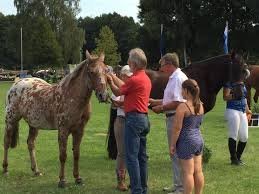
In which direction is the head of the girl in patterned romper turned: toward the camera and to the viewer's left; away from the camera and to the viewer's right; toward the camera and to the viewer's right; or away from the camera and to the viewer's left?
away from the camera and to the viewer's left

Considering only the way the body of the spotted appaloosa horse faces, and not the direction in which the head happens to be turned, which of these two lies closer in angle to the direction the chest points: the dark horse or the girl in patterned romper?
the girl in patterned romper

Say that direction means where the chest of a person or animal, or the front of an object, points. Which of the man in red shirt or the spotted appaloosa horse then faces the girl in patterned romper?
the spotted appaloosa horse

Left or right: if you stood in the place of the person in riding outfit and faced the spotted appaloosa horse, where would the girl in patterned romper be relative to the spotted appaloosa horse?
left

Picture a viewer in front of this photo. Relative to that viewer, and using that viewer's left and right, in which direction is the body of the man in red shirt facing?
facing away from the viewer and to the left of the viewer

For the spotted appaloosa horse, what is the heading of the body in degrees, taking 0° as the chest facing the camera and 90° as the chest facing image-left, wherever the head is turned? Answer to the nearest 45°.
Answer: approximately 315°

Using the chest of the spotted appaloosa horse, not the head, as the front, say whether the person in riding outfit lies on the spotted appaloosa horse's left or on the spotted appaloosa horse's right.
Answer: on the spotted appaloosa horse's left

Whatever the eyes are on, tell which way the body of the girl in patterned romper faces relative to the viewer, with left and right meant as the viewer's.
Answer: facing away from the viewer and to the left of the viewer

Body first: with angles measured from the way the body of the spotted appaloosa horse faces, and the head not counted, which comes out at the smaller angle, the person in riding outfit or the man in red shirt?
the man in red shirt

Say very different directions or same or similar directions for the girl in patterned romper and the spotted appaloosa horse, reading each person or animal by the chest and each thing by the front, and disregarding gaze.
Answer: very different directions

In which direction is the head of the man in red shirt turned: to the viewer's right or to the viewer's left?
to the viewer's left

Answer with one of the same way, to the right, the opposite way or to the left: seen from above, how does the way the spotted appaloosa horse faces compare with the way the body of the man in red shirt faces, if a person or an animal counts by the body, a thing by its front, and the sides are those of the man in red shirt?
the opposite way

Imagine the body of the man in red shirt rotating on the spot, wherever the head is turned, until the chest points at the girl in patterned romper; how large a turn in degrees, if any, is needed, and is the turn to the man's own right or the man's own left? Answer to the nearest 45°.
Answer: approximately 180°
